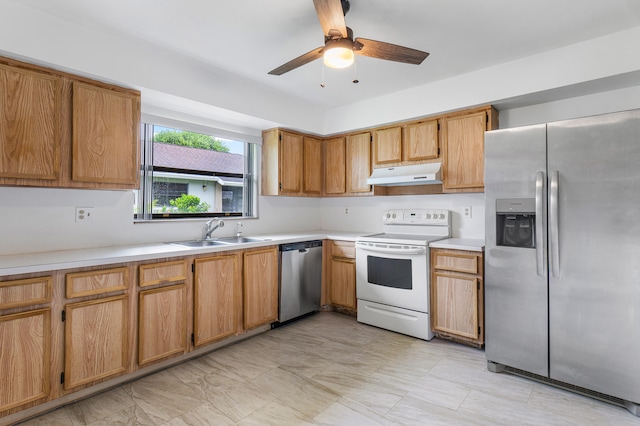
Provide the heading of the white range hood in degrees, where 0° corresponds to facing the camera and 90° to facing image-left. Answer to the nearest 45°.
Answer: approximately 45°

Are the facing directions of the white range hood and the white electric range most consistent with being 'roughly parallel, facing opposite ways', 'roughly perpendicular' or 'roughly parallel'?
roughly parallel

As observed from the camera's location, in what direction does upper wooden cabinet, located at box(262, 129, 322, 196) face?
facing the viewer and to the right of the viewer

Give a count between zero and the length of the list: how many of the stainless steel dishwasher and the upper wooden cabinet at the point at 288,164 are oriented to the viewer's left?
0

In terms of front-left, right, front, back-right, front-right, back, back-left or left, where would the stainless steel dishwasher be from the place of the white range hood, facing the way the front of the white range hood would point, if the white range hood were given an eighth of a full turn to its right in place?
front

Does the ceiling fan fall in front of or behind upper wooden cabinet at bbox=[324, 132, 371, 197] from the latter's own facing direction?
in front

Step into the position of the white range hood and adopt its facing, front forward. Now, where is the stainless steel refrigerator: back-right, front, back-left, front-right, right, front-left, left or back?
left

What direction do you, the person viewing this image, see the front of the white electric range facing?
facing the viewer and to the left of the viewer

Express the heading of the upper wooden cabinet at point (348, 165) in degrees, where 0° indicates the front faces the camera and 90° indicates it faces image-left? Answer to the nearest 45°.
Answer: approximately 45°

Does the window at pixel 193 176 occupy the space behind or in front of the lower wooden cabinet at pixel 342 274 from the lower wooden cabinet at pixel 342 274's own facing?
in front

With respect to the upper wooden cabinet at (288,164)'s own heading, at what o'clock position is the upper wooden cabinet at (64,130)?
the upper wooden cabinet at (64,130) is roughly at 3 o'clock from the upper wooden cabinet at (288,164).
